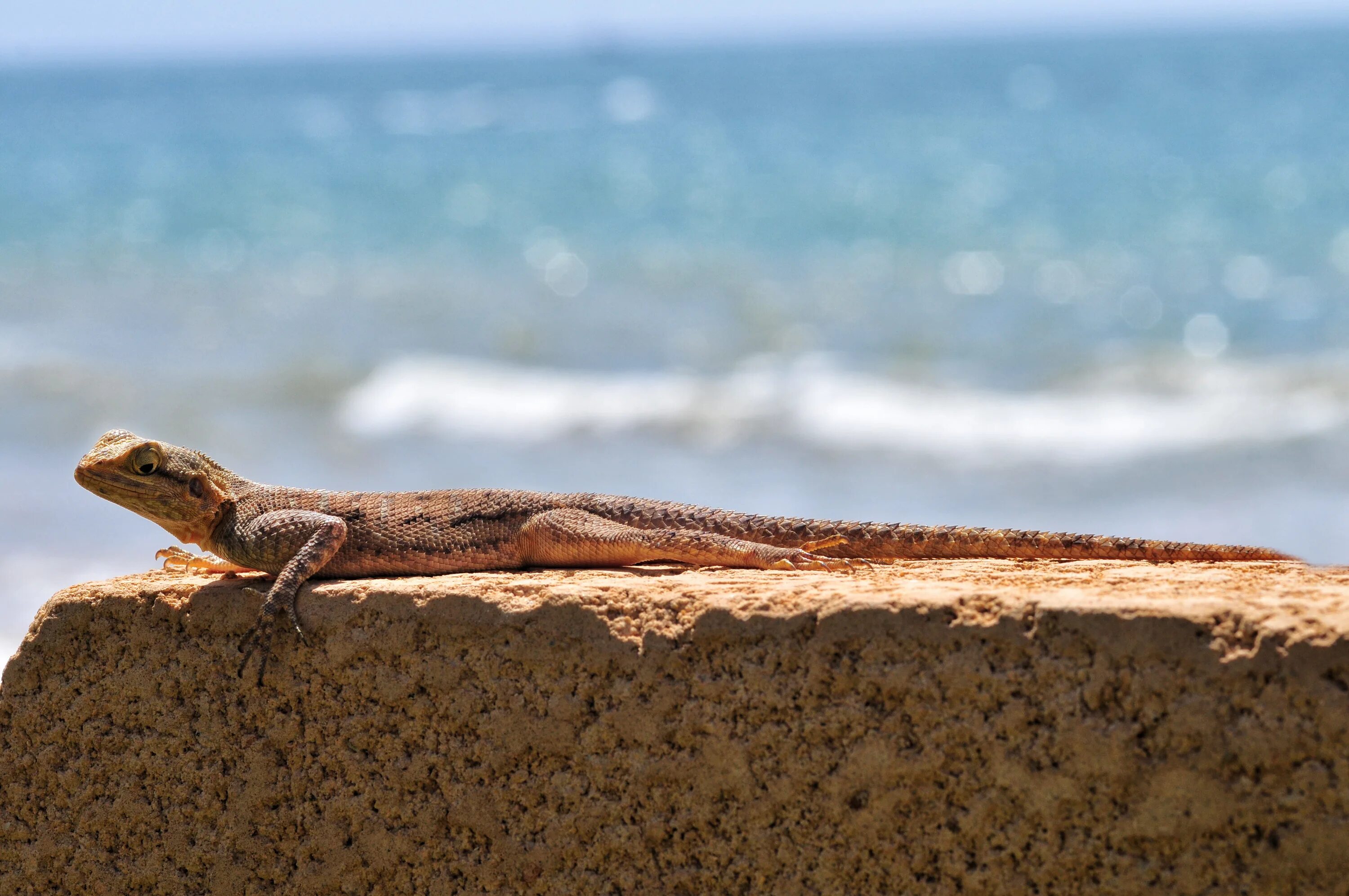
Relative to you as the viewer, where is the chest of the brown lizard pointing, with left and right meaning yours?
facing to the left of the viewer
